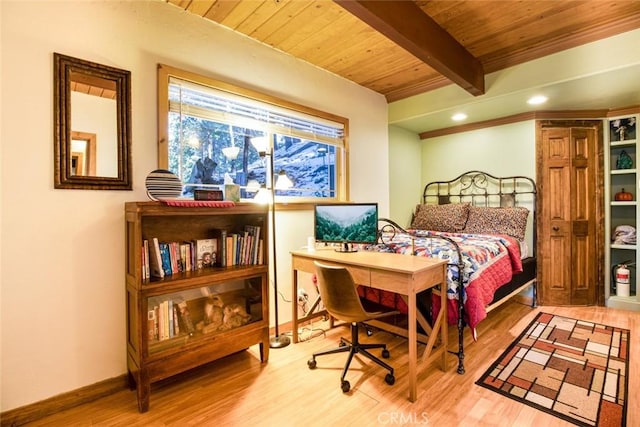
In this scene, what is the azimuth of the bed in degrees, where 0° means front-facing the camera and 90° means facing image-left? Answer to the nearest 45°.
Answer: approximately 45°

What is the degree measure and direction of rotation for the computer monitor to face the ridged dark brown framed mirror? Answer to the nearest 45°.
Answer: approximately 45° to its right

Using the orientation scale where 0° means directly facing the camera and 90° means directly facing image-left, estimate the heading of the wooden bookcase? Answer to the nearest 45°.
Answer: approximately 315°

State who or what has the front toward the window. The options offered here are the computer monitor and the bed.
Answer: the bed

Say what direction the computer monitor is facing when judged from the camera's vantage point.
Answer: facing the viewer

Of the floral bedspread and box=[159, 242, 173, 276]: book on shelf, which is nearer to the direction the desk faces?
the book on shelf

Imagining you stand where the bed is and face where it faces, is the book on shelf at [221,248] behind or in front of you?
in front

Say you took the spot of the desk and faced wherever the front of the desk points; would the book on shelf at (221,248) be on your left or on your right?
on your right

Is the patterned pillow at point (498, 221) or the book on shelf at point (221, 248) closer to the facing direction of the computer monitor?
the book on shelf

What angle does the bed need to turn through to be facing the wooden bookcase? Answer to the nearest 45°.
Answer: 0° — it already faces it

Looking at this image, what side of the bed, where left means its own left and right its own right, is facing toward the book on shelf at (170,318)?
front

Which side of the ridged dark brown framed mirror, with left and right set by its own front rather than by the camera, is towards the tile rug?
front

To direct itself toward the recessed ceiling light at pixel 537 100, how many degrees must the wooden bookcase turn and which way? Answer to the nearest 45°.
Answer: approximately 45° to its left

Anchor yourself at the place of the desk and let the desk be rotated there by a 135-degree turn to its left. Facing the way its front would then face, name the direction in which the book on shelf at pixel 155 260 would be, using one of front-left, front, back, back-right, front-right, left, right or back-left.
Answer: back
